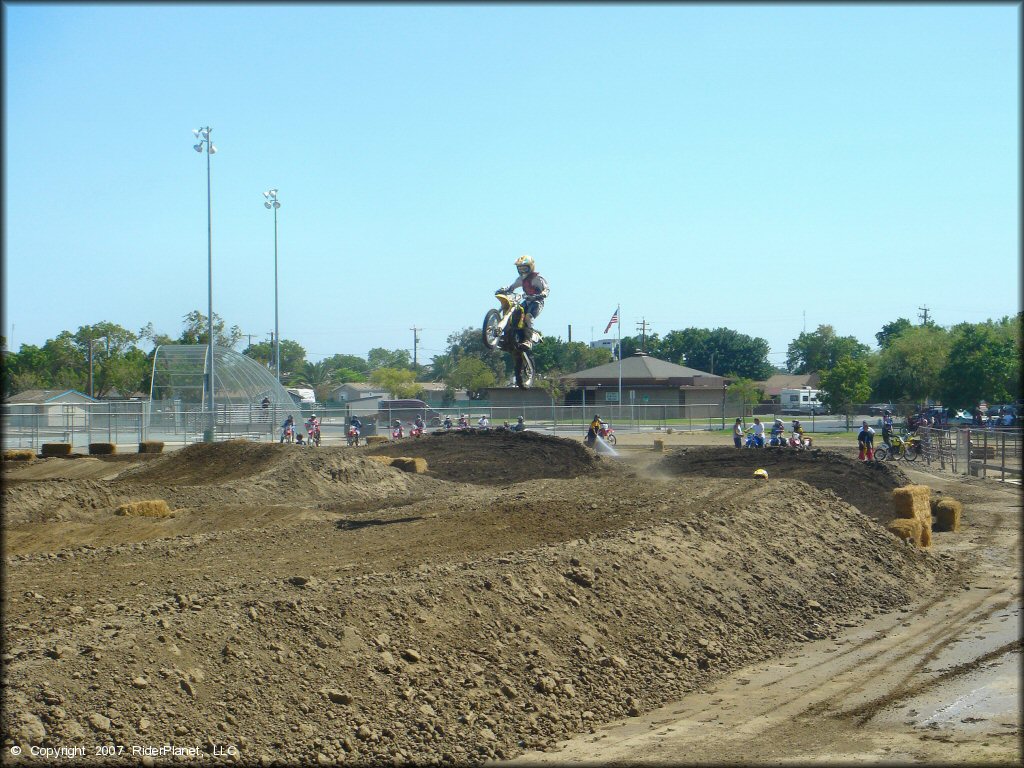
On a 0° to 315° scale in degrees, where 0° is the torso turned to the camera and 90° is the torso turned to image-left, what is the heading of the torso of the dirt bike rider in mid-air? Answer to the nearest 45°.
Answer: approximately 45°

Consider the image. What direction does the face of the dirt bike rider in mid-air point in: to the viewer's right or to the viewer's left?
to the viewer's left

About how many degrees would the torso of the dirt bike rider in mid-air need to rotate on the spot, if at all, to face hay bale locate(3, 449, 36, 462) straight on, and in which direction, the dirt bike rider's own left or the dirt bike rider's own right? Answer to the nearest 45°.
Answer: approximately 90° to the dirt bike rider's own right

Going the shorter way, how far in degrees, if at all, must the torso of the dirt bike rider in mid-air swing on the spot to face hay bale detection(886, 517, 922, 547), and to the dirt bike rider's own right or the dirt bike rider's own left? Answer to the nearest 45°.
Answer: approximately 90° to the dirt bike rider's own left

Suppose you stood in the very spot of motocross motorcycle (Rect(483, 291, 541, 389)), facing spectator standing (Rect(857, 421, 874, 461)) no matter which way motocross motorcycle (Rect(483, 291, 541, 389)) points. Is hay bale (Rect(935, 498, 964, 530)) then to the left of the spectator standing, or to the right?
right

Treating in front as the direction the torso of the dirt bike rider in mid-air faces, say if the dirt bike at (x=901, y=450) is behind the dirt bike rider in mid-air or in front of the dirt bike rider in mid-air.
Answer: behind

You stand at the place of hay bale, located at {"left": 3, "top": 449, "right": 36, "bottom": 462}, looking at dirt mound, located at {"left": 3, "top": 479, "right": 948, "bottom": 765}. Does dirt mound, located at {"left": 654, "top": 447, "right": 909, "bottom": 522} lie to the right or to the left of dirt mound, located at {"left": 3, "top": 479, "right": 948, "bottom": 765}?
left

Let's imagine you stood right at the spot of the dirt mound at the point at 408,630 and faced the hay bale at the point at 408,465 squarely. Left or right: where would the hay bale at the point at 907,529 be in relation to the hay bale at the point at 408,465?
right

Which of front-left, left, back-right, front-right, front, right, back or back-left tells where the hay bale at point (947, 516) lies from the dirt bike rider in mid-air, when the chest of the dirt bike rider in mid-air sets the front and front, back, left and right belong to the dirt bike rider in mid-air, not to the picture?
back-left

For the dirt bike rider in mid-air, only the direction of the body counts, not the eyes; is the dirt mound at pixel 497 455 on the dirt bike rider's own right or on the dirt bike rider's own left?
on the dirt bike rider's own right
